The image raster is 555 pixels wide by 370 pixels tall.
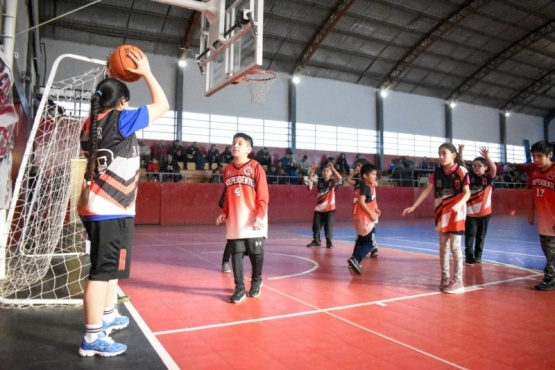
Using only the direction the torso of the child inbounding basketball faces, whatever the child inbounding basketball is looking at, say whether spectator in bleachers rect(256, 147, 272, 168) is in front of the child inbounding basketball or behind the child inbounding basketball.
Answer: in front

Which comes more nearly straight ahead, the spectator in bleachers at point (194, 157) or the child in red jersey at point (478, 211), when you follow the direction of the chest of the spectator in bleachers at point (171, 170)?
the child in red jersey

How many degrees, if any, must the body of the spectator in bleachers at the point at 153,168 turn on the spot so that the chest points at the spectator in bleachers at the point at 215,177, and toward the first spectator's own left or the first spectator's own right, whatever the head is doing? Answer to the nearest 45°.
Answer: approximately 90° to the first spectator's own left

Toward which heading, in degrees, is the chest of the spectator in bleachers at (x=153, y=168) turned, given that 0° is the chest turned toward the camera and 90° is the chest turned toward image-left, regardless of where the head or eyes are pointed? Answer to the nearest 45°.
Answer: approximately 0°

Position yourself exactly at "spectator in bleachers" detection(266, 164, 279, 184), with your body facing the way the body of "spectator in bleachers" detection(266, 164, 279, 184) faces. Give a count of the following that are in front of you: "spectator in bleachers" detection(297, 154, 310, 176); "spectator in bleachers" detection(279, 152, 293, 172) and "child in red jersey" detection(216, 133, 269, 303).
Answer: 1

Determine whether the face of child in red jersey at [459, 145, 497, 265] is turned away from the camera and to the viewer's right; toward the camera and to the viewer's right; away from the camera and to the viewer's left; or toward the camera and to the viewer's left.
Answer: toward the camera and to the viewer's left

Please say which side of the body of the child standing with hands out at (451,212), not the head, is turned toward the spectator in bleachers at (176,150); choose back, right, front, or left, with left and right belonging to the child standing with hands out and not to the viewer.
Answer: right

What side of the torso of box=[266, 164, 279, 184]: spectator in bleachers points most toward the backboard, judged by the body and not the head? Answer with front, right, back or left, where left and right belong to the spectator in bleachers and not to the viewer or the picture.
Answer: front
